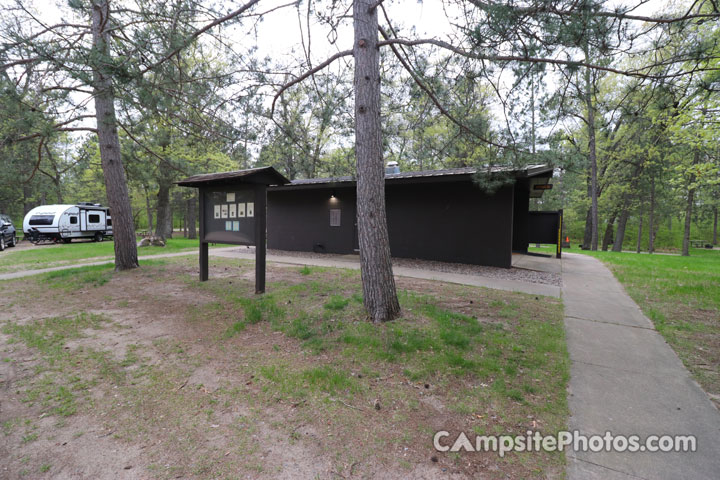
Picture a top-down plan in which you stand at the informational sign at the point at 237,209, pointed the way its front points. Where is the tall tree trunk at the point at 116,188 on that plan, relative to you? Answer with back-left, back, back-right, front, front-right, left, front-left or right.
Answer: right

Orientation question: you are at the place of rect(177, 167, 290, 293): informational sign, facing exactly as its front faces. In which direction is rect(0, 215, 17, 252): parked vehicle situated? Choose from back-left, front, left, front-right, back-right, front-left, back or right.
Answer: right

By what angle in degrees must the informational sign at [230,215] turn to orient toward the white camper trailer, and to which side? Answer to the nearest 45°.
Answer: approximately 90° to its right

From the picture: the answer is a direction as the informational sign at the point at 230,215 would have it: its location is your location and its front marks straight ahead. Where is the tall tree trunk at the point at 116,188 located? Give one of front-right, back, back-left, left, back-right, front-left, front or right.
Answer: right

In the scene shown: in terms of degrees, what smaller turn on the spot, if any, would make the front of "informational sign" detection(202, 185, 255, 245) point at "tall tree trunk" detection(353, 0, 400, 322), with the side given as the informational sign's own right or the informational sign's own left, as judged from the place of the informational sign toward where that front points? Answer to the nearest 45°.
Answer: approximately 90° to the informational sign's own left

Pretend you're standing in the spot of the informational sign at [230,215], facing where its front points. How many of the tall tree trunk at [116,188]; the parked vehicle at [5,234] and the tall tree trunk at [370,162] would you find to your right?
2

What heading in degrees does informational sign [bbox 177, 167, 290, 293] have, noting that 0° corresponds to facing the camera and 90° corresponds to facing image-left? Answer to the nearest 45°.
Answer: approximately 45°

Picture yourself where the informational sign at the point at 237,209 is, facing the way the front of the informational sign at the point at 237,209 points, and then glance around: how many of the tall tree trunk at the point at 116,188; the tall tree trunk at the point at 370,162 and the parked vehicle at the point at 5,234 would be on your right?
2

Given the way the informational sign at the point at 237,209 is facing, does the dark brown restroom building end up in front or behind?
behind
